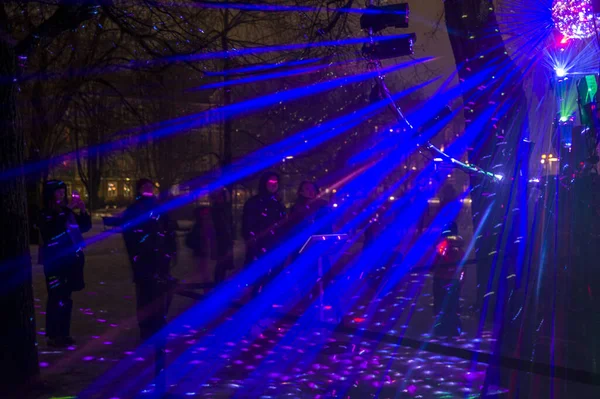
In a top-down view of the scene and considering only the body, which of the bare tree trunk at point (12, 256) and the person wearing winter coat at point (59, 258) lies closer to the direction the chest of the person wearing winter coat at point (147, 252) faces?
the bare tree trunk

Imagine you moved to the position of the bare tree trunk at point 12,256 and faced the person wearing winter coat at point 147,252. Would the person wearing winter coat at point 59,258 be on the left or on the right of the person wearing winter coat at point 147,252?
left

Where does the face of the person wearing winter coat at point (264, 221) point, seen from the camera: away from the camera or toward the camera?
toward the camera

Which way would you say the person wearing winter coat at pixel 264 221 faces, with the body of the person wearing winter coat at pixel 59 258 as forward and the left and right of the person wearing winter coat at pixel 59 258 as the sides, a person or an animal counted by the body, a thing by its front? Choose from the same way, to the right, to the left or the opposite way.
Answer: the same way

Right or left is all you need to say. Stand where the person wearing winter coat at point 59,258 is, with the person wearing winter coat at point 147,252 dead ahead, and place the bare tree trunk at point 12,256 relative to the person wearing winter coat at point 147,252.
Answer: right

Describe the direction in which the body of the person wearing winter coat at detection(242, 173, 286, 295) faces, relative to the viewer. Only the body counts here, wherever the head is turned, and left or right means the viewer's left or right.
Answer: facing the viewer and to the right of the viewer

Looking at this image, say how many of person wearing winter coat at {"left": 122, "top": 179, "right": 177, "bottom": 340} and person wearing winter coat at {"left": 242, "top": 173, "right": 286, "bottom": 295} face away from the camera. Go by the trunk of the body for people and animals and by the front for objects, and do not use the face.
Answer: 0

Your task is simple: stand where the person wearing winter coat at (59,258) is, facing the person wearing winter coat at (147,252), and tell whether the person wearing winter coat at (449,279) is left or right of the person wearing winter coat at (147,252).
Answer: left

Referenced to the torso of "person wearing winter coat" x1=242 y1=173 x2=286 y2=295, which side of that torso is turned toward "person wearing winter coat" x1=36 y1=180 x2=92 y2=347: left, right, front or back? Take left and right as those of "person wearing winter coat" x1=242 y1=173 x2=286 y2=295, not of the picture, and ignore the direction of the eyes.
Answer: right

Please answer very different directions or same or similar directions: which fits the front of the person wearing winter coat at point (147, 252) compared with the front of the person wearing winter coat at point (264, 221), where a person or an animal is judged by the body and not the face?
same or similar directions

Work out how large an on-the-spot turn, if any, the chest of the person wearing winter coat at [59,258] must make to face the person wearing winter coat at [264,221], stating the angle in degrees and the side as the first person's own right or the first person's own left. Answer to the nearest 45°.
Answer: approximately 90° to the first person's own left

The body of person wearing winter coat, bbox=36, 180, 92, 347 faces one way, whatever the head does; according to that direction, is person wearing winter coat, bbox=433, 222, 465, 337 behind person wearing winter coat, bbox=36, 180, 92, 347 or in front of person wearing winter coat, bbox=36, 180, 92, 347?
in front
